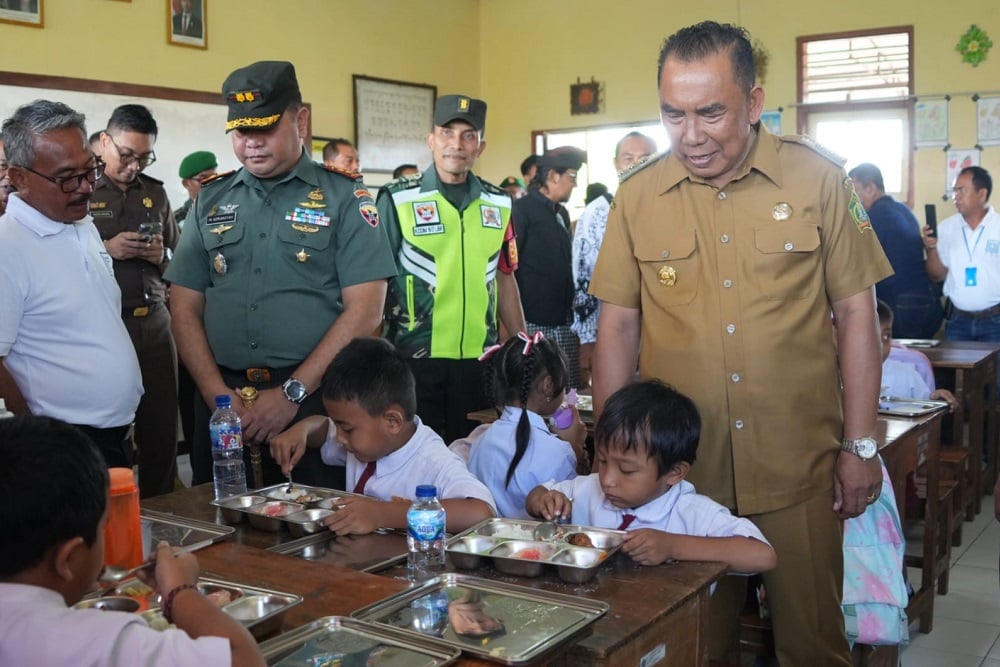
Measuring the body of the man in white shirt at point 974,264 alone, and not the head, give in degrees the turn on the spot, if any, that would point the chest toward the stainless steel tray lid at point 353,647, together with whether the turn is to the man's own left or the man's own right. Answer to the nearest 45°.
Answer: approximately 45° to the man's own left

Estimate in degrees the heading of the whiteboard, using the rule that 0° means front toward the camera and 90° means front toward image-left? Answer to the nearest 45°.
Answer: approximately 315°

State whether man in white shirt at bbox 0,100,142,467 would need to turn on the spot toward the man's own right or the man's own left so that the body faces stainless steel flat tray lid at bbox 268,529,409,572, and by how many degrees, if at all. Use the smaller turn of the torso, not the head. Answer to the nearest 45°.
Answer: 0° — they already face it

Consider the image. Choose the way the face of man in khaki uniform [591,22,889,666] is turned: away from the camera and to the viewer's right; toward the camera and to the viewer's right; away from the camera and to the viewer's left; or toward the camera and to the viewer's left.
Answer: toward the camera and to the viewer's left

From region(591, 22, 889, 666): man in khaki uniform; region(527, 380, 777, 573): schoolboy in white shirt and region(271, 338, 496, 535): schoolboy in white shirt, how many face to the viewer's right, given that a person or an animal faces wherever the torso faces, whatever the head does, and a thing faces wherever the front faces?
0

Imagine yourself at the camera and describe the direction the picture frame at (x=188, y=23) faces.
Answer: facing the viewer and to the right of the viewer

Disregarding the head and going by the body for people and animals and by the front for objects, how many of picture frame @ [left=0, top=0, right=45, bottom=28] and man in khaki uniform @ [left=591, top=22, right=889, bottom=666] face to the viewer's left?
0

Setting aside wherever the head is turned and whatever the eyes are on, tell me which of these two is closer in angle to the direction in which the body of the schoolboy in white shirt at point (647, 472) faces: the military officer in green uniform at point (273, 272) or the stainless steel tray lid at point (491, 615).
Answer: the stainless steel tray lid

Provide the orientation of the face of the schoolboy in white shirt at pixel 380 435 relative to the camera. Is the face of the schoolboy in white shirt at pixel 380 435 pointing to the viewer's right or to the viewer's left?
to the viewer's left

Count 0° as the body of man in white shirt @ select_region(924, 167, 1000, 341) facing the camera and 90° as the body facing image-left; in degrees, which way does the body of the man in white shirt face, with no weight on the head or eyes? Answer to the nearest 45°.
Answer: approximately 45°

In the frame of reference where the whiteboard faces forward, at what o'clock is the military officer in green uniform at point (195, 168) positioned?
The military officer in green uniform is roughly at 1 o'clock from the whiteboard.

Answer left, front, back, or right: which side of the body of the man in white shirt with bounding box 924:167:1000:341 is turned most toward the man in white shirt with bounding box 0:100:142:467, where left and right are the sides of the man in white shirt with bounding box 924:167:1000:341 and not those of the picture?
front
